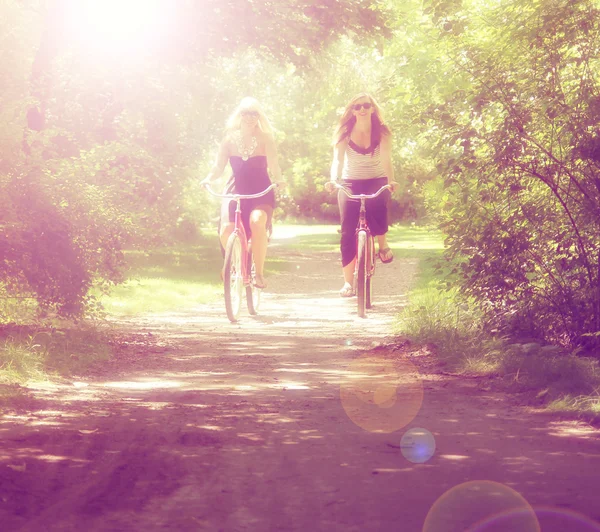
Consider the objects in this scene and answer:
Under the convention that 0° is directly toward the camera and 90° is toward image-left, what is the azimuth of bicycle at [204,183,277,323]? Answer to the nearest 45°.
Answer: approximately 0°

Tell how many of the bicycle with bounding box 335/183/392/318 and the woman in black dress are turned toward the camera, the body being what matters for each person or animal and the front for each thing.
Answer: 2

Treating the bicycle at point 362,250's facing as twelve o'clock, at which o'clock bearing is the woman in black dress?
The woman in black dress is roughly at 3 o'clock from the bicycle.

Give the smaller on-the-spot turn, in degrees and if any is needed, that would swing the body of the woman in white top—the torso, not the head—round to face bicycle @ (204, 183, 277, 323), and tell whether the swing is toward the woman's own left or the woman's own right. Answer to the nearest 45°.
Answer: approximately 90° to the woman's own right

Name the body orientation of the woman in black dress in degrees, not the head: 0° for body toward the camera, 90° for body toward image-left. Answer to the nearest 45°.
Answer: approximately 0°

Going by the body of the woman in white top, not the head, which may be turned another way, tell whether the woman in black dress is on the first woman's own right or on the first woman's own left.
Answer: on the first woman's own right
